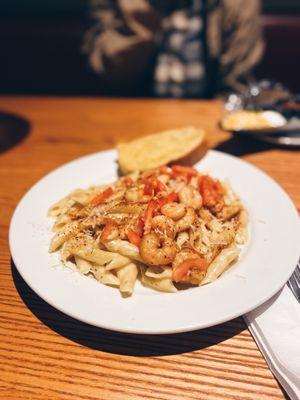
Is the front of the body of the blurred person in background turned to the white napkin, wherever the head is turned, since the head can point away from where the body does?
yes

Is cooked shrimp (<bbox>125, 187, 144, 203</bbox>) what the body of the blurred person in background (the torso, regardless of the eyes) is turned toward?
yes

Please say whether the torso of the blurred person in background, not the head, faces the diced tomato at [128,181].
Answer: yes

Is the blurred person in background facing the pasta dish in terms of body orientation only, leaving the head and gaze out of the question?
yes

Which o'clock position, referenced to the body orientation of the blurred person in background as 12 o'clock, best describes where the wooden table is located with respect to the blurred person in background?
The wooden table is roughly at 12 o'clock from the blurred person in background.

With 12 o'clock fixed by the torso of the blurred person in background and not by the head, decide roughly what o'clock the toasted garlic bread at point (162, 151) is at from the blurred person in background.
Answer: The toasted garlic bread is roughly at 12 o'clock from the blurred person in background.

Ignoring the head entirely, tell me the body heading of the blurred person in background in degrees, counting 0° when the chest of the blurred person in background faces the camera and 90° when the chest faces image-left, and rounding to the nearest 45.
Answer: approximately 0°

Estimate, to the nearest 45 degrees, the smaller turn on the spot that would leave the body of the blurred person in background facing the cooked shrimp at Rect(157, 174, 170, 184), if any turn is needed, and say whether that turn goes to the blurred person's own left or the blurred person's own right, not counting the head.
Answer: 0° — they already face it
